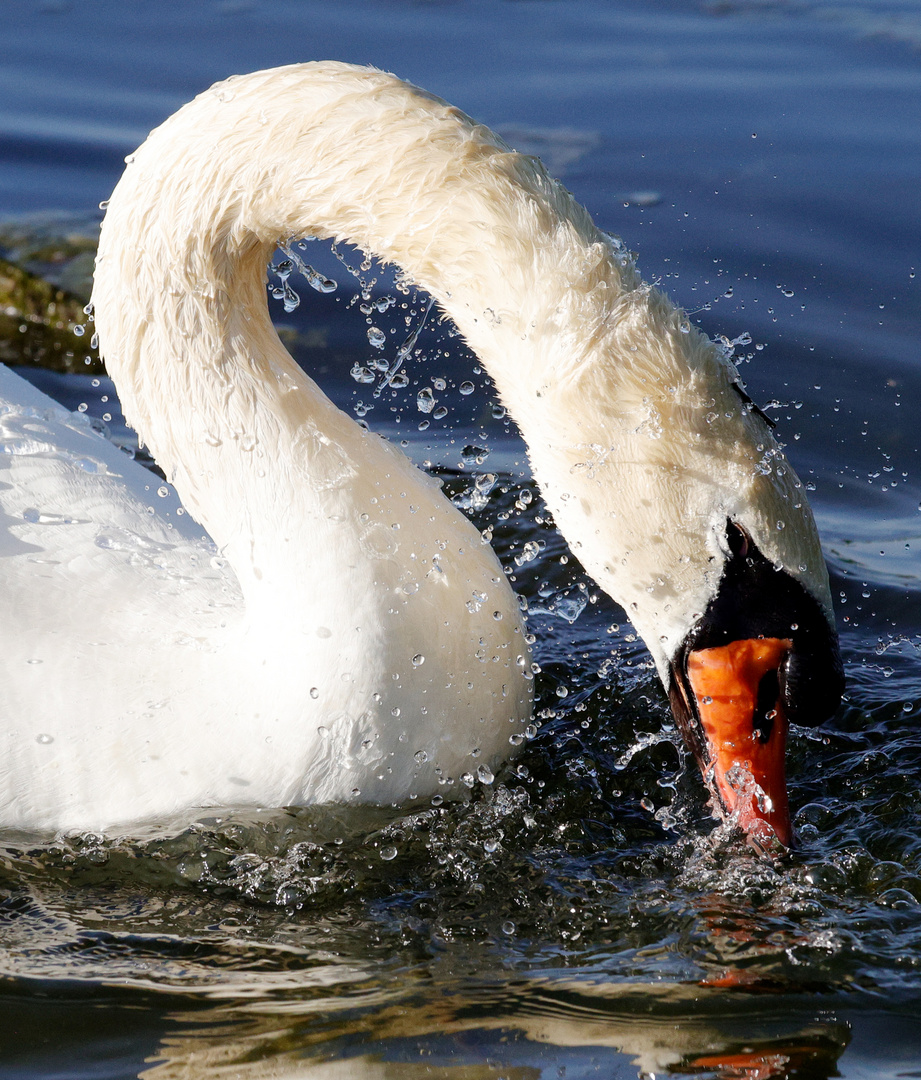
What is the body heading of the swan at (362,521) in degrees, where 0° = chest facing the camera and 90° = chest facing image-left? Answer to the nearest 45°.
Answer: approximately 270°
